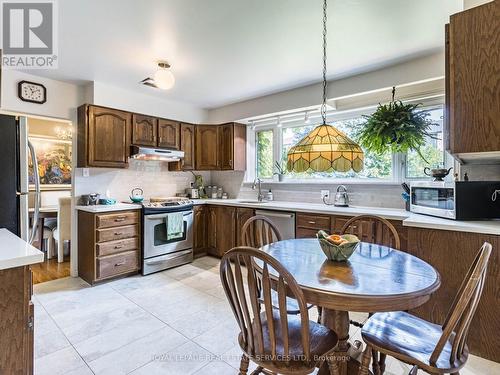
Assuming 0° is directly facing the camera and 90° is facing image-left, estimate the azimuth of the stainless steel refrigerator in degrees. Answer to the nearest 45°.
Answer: approximately 270°

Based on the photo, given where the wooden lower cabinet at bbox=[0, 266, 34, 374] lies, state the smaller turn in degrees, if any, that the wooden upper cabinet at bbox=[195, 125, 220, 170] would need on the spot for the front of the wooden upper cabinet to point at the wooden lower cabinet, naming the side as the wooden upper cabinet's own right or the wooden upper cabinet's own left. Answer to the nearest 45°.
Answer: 0° — it already faces it

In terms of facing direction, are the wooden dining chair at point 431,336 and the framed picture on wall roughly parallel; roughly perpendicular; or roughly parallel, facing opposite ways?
roughly perpendicular

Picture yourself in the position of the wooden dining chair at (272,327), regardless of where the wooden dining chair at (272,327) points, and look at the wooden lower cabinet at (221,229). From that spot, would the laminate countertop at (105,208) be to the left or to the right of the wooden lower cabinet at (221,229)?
left
